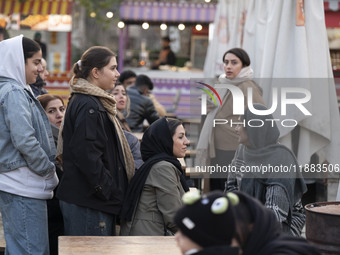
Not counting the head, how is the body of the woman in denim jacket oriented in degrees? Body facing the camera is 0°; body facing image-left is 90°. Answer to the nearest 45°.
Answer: approximately 270°

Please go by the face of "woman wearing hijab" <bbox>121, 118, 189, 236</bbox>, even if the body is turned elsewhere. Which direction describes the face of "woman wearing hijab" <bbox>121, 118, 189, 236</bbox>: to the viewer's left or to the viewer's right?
to the viewer's right

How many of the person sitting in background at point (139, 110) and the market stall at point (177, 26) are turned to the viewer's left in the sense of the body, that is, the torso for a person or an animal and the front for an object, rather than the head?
0

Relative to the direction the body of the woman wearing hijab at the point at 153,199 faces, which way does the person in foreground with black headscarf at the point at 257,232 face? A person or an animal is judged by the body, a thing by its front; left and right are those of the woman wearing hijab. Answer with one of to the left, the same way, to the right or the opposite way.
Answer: the opposite way

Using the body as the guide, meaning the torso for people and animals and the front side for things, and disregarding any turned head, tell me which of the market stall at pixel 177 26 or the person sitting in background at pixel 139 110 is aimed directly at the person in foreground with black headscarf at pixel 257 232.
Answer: the market stall

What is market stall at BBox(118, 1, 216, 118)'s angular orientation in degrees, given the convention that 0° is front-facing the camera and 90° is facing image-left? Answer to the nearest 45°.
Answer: approximately 0°

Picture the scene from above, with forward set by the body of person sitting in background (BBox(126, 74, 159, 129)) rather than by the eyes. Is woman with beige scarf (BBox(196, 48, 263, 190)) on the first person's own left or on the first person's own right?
on the first person's own right
